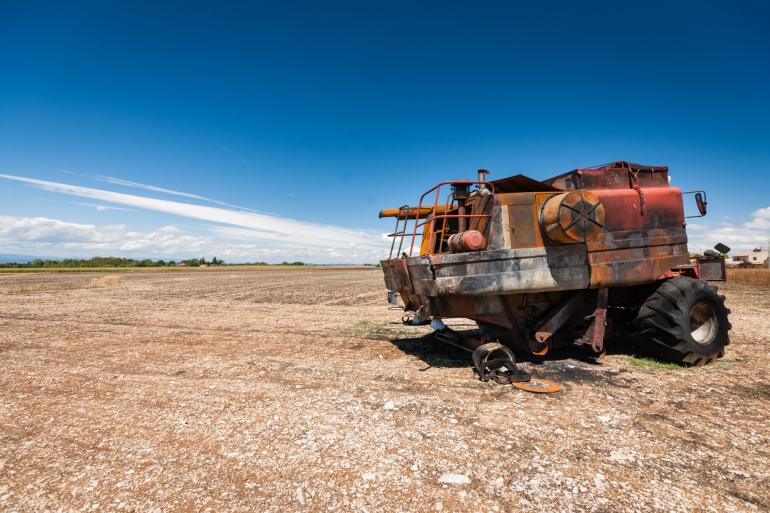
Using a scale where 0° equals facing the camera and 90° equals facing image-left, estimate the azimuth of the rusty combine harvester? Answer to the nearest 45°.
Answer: approximately 225°
